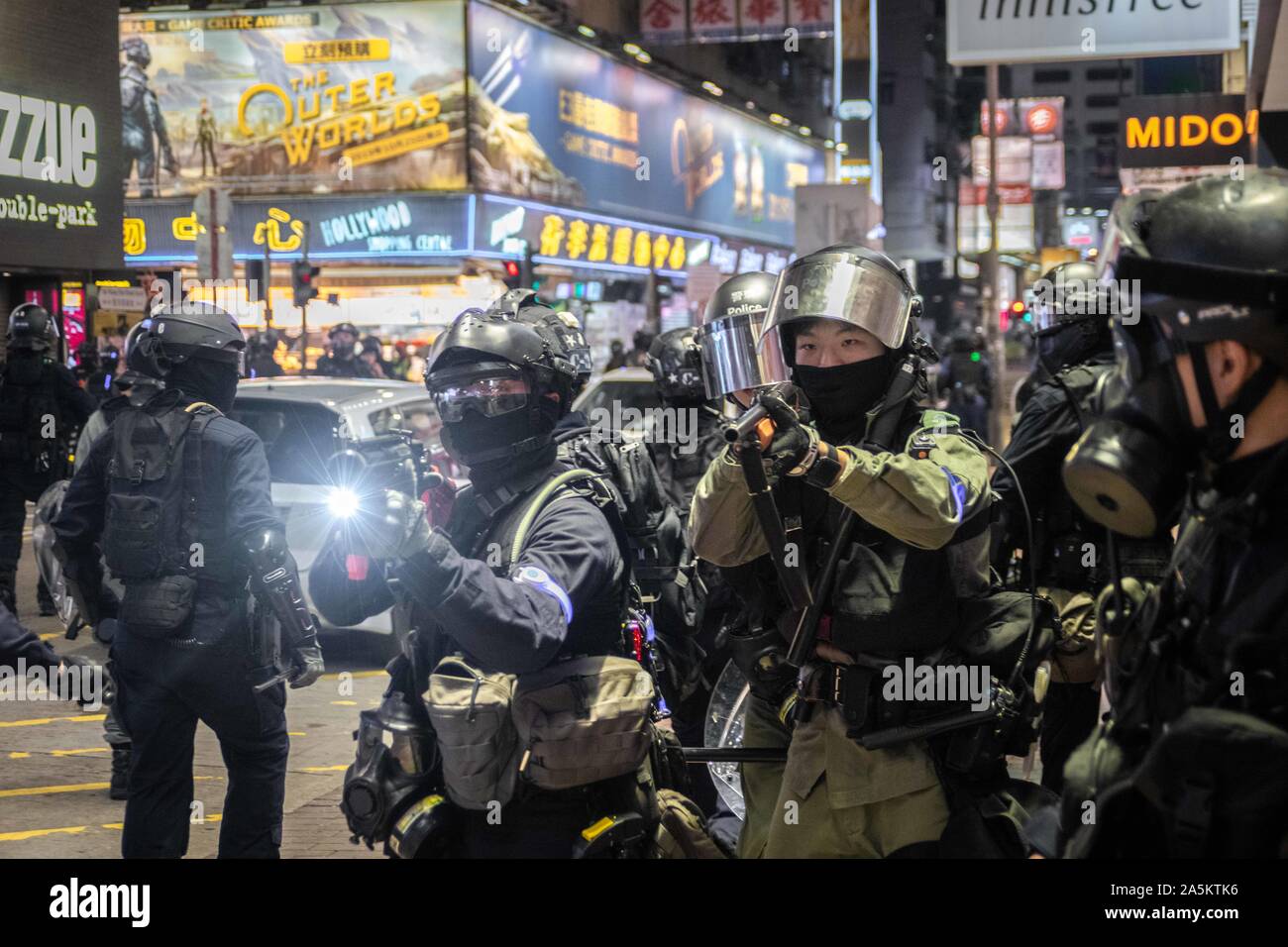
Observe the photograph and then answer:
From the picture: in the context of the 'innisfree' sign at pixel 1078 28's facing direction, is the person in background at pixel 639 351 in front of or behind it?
behind

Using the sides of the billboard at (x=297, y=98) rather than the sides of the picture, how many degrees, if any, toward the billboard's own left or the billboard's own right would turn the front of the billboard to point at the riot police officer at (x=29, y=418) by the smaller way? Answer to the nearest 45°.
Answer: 0° — it already faces them

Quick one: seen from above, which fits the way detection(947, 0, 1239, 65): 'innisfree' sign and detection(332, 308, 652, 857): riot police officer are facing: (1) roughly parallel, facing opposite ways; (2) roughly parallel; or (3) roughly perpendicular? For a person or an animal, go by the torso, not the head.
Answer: roughly parallel

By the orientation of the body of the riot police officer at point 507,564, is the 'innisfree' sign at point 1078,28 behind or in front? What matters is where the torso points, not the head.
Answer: behind

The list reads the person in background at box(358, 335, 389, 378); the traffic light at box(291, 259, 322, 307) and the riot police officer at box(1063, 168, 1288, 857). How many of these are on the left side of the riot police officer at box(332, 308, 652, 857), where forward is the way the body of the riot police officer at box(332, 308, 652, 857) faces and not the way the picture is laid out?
1

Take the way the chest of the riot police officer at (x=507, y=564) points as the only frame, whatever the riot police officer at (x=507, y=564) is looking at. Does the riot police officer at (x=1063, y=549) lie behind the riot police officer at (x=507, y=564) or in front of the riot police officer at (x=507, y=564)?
behind

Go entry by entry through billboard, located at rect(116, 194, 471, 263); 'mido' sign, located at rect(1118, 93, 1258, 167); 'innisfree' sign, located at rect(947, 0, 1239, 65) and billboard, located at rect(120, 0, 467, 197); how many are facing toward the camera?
4

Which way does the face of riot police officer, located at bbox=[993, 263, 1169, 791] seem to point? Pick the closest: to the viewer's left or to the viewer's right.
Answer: to the viewer's left

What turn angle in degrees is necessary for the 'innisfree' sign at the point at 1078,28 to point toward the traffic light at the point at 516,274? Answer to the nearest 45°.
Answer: approximately 135° to its right

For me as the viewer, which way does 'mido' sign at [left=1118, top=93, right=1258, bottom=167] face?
facing the viewer

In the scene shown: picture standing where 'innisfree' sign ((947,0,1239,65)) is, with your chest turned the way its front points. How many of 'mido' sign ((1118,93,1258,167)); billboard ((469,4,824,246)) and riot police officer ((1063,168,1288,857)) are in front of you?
1

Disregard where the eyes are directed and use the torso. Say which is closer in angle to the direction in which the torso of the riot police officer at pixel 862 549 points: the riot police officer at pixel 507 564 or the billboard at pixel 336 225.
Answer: the riot police officer

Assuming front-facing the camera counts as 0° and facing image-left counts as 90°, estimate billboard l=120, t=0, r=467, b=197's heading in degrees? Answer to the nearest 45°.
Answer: approximately 0°

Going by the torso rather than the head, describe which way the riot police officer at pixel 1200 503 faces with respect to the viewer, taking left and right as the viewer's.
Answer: facing to the left of the viewer

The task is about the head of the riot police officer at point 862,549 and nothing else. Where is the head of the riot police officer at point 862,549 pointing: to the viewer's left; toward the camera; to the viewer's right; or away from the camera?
toward the camera
